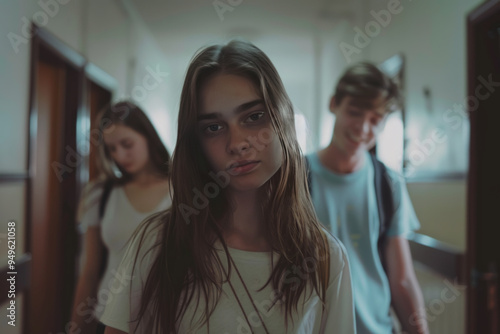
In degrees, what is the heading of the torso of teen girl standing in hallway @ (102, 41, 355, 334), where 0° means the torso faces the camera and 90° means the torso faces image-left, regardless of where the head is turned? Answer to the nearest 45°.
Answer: approximately 0°

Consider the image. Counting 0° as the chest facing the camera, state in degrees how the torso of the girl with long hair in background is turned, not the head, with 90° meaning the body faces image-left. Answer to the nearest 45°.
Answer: approximately 0°

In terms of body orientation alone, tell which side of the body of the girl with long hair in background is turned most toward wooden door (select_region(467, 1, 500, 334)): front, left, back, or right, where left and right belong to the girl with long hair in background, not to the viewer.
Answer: left

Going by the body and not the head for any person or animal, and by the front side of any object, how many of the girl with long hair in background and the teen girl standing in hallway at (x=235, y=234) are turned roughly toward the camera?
2

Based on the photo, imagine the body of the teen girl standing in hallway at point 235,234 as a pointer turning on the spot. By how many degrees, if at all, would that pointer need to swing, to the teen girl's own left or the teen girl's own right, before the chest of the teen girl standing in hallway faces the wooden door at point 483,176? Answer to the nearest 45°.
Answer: approximately 135° to the teen girl's own left
